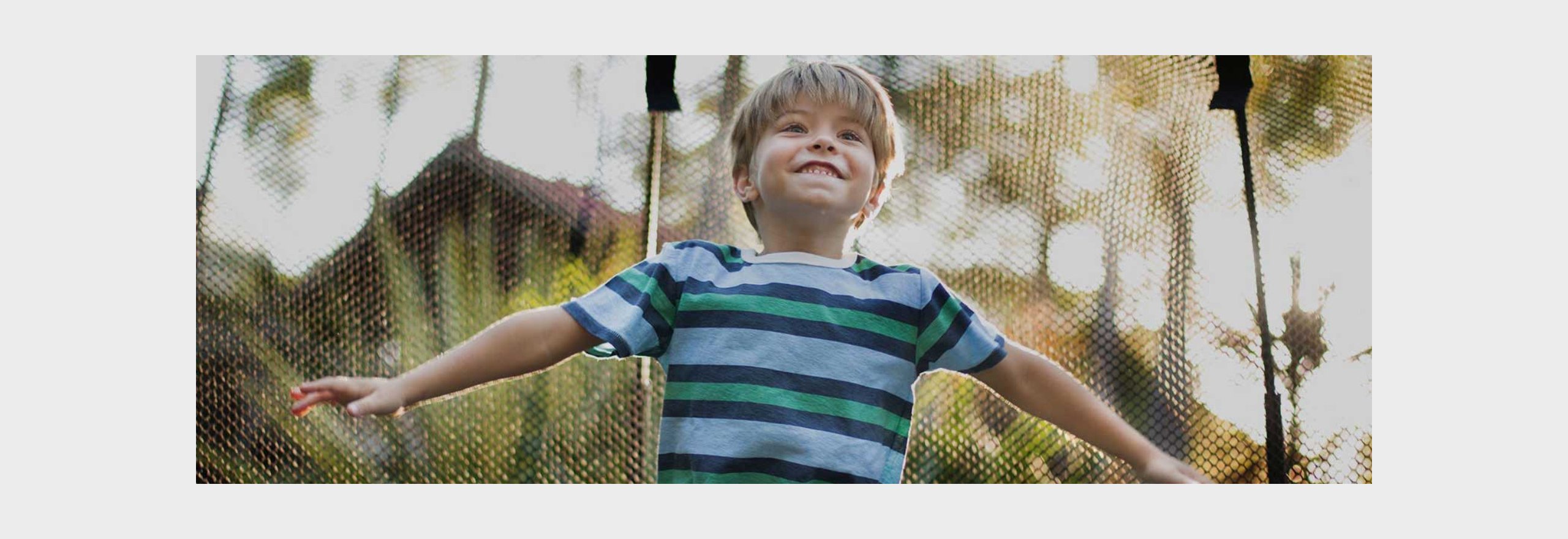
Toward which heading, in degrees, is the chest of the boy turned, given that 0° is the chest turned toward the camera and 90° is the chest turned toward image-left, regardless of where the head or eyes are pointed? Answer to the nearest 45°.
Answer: approximately 0°
